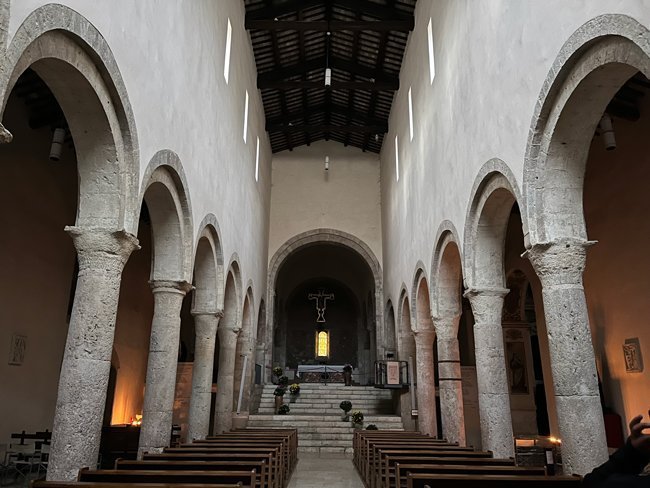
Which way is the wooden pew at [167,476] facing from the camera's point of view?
away from the camera

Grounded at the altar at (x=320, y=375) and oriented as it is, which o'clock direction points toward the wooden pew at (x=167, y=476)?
The wooden pew is roughly at 12 o'clock from the altar.

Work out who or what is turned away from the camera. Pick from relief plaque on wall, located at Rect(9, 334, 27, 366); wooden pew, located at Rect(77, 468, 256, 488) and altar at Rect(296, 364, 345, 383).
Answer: the wooden pew

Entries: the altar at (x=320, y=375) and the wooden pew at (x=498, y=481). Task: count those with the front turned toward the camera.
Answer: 1

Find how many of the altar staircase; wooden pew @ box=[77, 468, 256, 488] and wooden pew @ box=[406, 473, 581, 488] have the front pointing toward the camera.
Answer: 1

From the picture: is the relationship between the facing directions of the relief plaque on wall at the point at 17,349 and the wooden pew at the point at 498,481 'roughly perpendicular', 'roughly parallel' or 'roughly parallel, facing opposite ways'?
roughly perpendicular

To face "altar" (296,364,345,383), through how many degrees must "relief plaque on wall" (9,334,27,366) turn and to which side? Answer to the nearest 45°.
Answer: approximately 90° to its left

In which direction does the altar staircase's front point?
toward the camera

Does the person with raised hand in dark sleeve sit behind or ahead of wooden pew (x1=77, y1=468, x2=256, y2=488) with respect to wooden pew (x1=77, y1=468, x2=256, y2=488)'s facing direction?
behind

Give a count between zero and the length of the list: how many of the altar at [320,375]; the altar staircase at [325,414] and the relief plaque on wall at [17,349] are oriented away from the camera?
0

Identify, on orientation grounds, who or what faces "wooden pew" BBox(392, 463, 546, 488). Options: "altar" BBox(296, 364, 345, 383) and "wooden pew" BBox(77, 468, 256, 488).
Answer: the altar

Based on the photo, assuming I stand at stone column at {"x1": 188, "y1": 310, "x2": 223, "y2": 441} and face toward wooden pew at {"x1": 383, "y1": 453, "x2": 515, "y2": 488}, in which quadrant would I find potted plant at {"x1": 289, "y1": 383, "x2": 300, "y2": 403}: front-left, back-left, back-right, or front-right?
back-left

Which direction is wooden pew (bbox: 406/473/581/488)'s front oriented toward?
away from the camera

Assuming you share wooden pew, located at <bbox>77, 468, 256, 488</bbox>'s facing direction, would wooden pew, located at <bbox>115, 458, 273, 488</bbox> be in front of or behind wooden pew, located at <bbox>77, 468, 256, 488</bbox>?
in front

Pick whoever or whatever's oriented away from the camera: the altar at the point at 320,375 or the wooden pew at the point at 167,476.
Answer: the wooden pew

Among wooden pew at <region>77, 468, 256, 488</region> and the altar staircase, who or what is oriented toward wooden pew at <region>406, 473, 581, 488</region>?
the altar staircase

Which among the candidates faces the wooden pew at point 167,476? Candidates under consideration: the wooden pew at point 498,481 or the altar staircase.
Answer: the altar staircase

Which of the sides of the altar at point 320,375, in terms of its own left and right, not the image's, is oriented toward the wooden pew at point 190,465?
front

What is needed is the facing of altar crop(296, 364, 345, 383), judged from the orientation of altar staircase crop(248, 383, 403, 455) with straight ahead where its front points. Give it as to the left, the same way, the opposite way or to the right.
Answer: the same way

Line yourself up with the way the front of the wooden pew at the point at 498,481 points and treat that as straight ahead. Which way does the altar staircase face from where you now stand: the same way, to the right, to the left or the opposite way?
the opposite way

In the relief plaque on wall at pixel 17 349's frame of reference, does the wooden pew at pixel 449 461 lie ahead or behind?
ahead

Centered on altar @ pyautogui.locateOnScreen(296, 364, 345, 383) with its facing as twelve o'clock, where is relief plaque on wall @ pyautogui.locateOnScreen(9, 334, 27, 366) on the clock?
The relief plaque on wall is roughly at 1 o'clock from the altar.

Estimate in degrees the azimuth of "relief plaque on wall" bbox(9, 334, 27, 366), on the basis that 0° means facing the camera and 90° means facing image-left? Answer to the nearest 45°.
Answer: approximately 315°
